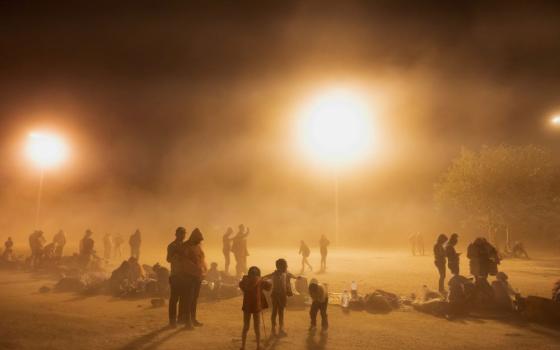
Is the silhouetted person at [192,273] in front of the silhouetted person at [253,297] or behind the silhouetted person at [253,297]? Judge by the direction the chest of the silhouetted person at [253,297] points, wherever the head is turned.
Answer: in front

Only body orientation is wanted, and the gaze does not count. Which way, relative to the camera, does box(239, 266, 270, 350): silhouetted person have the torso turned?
away from the camera

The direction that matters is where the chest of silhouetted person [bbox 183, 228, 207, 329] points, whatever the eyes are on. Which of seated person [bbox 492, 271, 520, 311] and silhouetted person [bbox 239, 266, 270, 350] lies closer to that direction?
the seated person

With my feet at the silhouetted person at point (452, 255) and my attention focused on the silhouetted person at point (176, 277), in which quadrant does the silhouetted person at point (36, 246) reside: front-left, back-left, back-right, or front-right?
front-right

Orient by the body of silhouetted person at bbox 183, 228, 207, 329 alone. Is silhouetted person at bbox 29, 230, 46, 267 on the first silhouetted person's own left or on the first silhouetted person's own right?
on the first silhouetted person's own left

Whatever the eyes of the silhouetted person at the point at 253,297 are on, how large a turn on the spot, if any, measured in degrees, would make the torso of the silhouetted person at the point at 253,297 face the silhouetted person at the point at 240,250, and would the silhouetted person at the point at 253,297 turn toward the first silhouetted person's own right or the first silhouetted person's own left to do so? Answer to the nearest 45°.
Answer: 0° — they already face them
